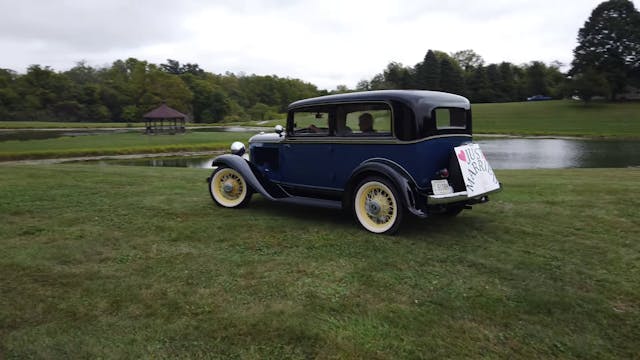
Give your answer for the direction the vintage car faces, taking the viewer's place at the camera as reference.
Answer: facing away from the viewer and to the left of the viewer
